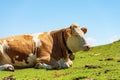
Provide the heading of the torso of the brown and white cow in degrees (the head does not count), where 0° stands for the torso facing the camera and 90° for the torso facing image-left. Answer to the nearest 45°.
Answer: approximately 270°
